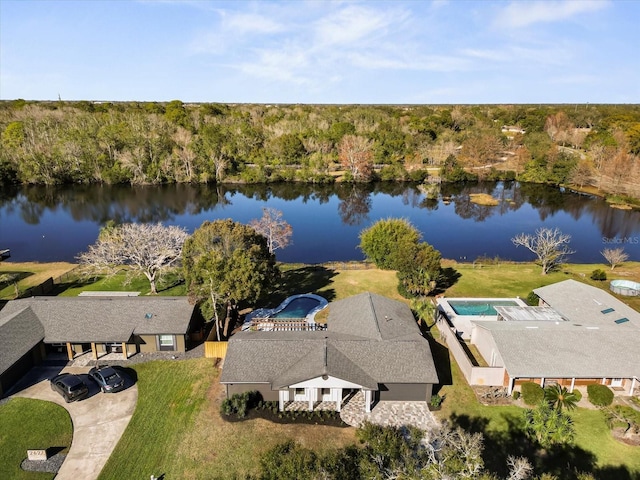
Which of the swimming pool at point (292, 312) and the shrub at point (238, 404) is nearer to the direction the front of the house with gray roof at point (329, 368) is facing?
the shrub

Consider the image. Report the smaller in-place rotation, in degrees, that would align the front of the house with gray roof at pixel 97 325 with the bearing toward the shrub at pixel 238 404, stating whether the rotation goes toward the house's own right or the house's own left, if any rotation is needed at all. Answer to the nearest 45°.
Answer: approximately 45° to the house's own left

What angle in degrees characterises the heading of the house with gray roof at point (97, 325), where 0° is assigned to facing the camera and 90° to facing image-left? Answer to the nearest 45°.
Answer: approximately 0°

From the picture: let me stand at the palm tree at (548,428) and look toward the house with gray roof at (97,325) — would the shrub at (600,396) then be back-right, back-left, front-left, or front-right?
back-right

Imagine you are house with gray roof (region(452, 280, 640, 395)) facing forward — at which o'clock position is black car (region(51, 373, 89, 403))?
The black car is roughly at 2 o'clock from the house with gray roof.

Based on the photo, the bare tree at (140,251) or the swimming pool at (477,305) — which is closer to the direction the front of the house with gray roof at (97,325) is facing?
the swimming pool

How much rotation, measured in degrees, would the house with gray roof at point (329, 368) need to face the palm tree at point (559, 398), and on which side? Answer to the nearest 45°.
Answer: approximately 90° to its left

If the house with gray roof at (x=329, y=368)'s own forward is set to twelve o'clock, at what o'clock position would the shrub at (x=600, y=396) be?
The shrub is roughly at 9 o'clock from the house with gray roof.

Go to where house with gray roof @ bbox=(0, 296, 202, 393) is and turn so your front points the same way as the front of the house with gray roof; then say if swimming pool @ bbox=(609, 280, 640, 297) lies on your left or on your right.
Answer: on your left

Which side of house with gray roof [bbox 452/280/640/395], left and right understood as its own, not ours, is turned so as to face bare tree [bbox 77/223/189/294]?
right

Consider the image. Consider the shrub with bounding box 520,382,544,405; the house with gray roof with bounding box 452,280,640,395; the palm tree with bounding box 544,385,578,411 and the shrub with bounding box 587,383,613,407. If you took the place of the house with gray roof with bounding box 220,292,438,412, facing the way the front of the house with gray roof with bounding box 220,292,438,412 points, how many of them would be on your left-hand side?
4

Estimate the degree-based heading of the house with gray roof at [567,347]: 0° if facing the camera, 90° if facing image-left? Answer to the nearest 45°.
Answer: approximately 0°
